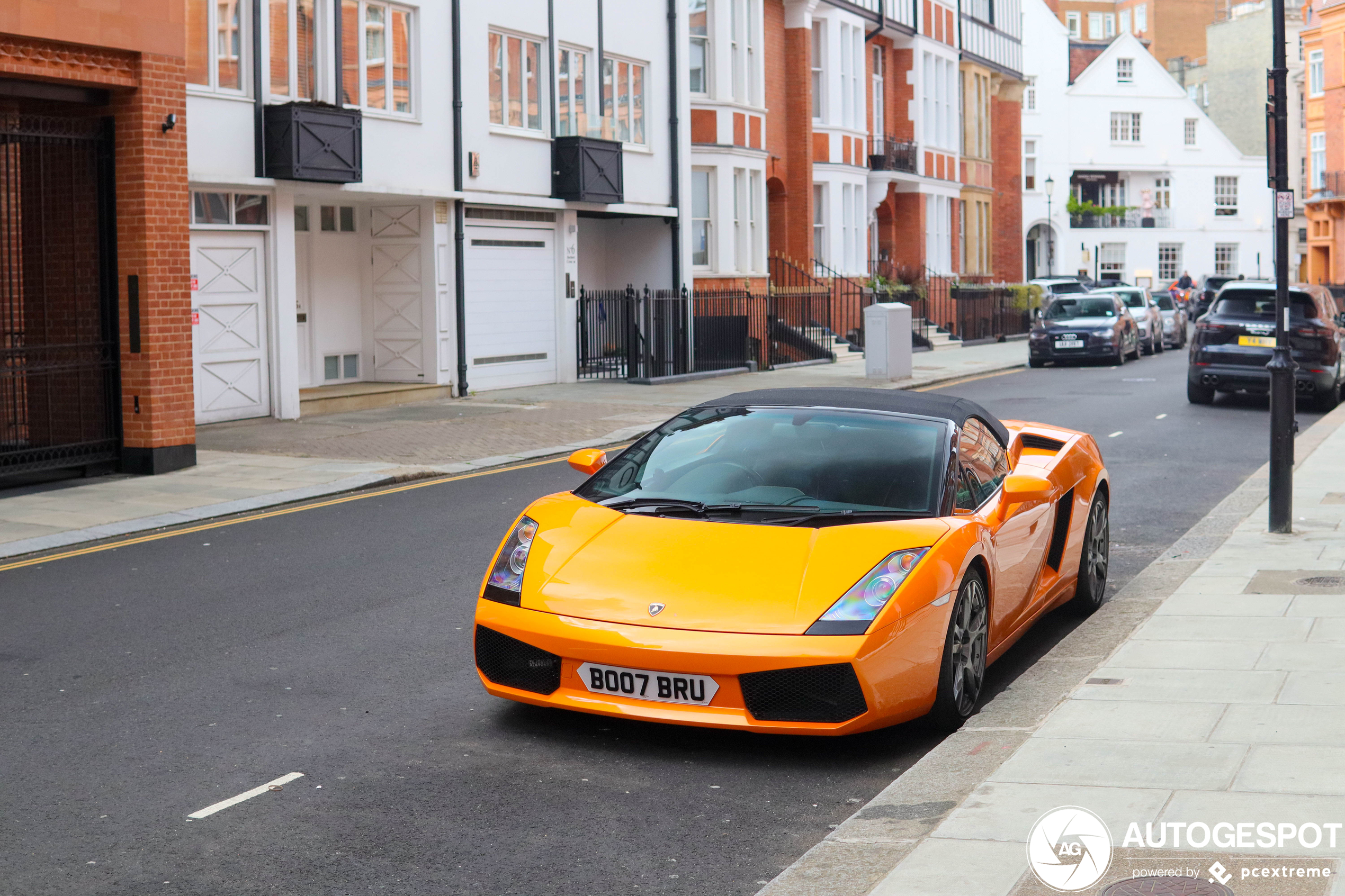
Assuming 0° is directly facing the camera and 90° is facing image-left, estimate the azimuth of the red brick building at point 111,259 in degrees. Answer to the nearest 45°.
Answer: approximately 315°

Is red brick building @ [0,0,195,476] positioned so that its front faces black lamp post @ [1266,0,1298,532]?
yes

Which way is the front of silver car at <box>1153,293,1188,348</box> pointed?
toward the camera

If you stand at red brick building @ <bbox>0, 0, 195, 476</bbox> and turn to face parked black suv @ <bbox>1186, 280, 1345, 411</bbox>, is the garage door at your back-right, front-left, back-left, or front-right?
front-left

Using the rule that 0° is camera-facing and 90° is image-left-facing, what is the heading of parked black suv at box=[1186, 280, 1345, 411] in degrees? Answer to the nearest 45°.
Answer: approximately 180°

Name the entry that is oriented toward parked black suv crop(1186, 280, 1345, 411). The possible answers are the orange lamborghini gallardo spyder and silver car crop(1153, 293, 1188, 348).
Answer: the silver car

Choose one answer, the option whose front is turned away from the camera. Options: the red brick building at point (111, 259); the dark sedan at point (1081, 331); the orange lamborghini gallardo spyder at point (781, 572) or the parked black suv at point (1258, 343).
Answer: the parked black suv

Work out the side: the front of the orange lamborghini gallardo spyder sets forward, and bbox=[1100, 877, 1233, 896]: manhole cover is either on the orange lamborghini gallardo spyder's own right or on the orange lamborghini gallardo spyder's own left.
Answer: on the orange lamborghini gallardo spyder's own left

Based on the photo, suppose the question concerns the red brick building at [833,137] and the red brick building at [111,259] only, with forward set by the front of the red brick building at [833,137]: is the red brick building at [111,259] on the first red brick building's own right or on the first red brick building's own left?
on the first red brick building's own right

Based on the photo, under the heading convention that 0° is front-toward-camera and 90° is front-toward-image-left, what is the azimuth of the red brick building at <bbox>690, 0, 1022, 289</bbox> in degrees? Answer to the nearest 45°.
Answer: approximately 315°

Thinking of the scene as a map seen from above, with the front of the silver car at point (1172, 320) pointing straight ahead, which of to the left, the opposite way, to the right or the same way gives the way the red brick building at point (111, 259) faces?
to the left

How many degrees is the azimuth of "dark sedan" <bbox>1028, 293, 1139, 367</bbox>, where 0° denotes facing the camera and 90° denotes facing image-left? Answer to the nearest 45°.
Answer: approximately 0°

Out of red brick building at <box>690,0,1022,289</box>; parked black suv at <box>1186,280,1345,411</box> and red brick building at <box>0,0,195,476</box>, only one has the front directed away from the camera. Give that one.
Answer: the parked black suv

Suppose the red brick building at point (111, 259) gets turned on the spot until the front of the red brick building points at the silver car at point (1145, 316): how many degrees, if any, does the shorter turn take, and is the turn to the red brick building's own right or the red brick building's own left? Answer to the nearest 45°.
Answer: approximately 90° to the red brick building's own left

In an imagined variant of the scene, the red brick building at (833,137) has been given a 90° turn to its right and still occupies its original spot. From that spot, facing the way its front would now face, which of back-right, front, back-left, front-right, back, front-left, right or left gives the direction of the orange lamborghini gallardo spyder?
front-left

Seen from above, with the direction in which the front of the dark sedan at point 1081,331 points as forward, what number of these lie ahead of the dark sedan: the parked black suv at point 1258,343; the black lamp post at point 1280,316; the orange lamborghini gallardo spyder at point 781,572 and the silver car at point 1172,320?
3

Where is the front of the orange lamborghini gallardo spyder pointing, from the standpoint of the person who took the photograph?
facing the viewer and to the left of the viewer
